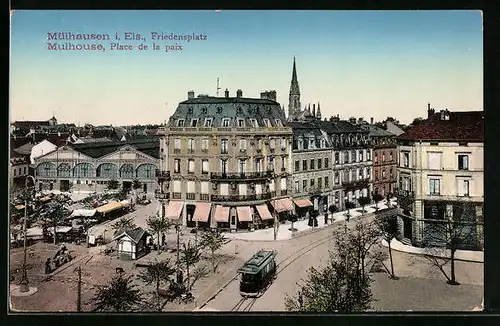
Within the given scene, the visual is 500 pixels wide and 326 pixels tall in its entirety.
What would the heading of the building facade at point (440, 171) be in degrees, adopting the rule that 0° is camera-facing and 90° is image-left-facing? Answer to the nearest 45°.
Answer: approximately 0°

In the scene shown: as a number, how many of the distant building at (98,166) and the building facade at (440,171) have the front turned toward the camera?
2

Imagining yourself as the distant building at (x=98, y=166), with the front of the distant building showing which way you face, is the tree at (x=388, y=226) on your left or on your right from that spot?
on your left

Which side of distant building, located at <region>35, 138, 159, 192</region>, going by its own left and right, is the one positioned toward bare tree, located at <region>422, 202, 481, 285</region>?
front
